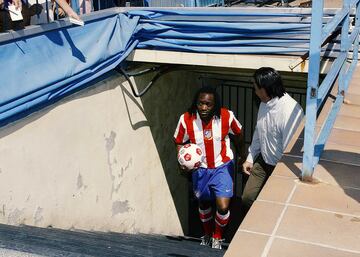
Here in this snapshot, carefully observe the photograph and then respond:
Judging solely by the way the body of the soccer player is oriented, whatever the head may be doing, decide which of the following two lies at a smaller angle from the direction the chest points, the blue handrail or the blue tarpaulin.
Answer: the blue handrail

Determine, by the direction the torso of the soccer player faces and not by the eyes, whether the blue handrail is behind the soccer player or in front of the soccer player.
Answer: in front

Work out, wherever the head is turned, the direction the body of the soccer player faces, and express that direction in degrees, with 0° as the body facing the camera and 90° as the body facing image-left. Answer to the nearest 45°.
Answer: approximately 0°

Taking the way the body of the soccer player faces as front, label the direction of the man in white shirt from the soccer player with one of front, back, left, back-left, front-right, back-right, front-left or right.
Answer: front-left
